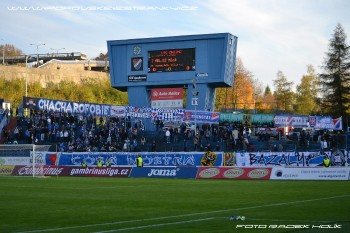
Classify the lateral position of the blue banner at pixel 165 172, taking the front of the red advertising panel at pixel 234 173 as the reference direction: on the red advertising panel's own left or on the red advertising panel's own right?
on the red advertising panel's own right

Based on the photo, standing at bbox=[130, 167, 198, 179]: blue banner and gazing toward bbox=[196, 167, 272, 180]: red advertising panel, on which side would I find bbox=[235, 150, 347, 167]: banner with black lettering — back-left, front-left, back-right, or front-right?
front-left

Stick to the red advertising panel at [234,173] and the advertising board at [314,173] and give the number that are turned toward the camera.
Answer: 2

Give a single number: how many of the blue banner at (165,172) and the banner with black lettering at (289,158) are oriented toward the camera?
2

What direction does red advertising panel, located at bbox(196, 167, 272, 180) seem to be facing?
toward the camera

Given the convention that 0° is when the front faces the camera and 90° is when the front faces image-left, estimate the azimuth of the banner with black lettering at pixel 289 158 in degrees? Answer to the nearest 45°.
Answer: approximately 0°

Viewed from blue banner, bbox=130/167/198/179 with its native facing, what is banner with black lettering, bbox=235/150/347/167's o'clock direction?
The banner with black lettering is roughly at 9 o'clock from the blue banner.

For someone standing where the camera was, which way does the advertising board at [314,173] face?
facing the viewer

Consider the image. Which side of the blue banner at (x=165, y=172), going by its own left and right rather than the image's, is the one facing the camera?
front

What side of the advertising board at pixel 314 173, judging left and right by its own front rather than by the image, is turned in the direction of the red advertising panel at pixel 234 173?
right

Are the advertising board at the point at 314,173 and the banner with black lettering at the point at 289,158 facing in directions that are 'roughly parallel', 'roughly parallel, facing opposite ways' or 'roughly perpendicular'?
roughly parallel

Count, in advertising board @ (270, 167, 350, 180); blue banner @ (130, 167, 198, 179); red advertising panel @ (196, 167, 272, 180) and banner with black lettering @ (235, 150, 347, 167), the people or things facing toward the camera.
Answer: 4

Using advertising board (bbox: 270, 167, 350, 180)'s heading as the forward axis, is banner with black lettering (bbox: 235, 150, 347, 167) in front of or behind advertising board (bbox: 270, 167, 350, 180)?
behind

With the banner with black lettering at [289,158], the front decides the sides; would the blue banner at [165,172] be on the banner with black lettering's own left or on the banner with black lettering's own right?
on the banner with black lettering's own right

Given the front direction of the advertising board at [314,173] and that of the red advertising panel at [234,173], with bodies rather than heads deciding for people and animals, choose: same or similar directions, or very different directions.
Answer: same or similar directions
